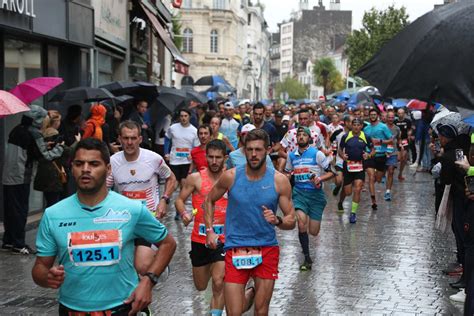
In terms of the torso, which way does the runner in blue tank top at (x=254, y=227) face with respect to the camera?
toward the camera

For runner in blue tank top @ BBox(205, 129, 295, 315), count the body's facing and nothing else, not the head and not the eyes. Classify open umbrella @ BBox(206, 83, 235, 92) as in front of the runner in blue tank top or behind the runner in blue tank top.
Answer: behind

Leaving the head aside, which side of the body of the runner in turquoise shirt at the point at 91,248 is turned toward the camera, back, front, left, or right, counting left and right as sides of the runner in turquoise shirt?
front

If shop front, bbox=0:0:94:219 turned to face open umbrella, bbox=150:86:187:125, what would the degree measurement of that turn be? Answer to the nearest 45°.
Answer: approximately 90° to its left

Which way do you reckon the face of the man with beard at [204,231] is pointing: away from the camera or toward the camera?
toward the camera

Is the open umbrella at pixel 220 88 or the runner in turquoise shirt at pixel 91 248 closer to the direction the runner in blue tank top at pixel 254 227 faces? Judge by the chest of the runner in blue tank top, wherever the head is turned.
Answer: the runner in turquoise shirt

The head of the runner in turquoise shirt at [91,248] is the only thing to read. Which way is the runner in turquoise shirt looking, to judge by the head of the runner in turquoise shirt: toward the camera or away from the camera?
toward the camera

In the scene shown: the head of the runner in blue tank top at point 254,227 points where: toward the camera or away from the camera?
toward the camera

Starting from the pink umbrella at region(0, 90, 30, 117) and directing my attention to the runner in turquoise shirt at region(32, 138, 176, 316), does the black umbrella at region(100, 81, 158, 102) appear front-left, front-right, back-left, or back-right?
back-left

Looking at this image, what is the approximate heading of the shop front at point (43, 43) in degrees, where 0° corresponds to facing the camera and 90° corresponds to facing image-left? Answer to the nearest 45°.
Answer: approximately 315°
